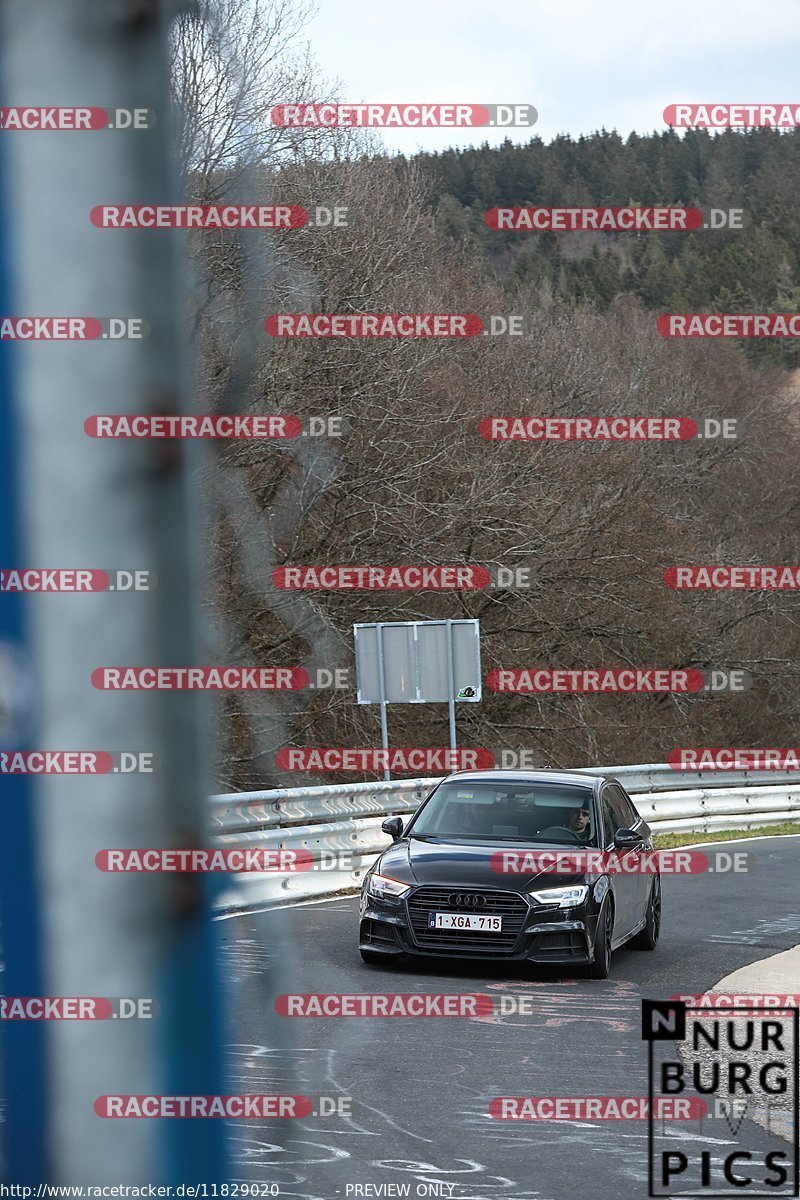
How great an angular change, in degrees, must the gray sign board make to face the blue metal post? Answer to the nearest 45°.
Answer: approximately 180°

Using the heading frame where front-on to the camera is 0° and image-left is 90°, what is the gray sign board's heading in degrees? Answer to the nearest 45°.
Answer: approximately 180°

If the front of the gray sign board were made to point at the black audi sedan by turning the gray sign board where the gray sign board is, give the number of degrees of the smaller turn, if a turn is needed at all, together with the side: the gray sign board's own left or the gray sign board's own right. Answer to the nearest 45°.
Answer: approximately 180°

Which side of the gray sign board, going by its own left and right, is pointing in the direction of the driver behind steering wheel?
back
